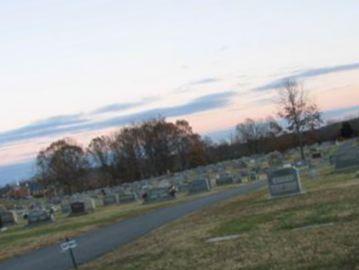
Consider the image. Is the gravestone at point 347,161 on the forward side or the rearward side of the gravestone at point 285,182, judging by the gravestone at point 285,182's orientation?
on the rearward side

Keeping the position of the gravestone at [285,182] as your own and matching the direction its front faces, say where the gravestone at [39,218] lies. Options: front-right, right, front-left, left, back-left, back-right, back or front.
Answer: back-right

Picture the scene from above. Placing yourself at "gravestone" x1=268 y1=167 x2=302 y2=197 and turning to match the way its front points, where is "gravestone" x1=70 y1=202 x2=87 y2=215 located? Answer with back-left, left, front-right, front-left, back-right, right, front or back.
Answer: back-right

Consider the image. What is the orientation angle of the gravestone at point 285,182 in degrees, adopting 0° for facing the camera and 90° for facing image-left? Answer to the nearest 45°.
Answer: approximately 0°
